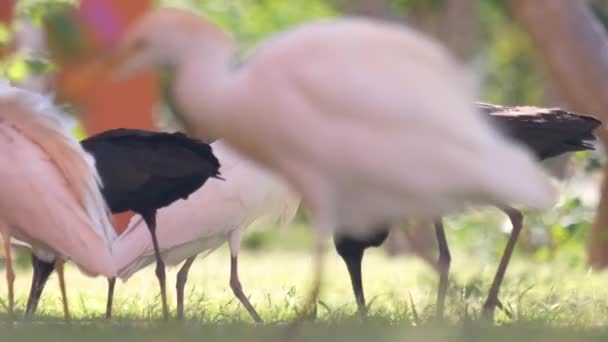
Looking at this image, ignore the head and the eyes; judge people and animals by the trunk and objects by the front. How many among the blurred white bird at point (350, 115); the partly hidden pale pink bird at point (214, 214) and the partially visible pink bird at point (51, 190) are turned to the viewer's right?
1

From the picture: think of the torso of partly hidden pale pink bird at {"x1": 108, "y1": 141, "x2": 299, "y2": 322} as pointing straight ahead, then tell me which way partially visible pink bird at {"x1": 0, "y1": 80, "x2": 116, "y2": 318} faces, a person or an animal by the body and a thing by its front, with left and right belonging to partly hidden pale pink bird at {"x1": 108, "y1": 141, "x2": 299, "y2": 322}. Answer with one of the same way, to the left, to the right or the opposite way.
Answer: the opposite way

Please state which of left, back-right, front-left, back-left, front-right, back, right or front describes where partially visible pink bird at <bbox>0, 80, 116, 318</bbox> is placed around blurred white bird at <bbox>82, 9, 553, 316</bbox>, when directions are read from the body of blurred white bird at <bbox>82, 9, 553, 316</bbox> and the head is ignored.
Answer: front-right

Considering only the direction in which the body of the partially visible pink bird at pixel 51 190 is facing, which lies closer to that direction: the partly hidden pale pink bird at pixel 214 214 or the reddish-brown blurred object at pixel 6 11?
the reddish-brown blurred object

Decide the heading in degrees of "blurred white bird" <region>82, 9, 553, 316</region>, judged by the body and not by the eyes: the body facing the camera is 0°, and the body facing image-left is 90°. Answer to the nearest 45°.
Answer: approximately 90°

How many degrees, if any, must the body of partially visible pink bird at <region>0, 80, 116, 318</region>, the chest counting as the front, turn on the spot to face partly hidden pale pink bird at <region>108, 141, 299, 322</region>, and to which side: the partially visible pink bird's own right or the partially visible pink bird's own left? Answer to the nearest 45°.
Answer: approximately 135° to the partially visible pink bird's own right

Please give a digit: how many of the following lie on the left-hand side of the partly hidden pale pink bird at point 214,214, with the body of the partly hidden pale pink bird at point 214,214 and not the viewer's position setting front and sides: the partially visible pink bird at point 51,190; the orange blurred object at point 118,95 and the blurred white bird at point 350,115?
1
